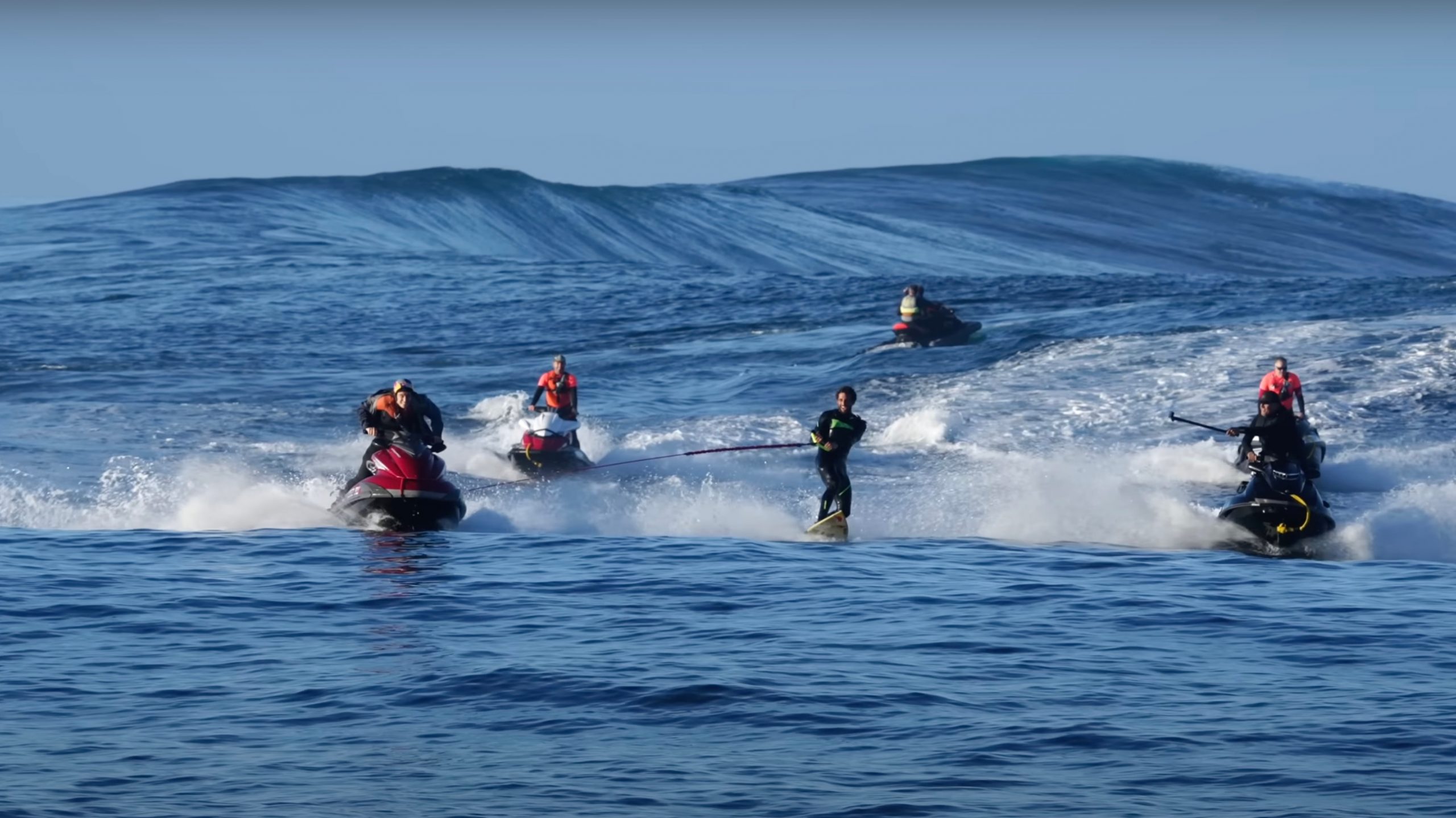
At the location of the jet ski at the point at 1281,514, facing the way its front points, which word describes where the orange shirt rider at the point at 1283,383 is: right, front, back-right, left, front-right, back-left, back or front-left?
back

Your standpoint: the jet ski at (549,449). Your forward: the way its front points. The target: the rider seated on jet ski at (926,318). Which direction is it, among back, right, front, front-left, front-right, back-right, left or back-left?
back-left

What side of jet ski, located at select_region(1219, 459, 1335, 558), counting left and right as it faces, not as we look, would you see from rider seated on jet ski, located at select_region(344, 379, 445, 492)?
right

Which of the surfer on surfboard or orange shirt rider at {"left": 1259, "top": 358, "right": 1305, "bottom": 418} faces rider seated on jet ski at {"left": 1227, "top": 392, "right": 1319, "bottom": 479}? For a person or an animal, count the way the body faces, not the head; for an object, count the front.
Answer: the orange shirt rider

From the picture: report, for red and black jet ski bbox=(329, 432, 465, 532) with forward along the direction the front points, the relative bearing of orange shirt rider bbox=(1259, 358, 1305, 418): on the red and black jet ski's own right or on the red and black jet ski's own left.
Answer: on the red and black jet ski's own left

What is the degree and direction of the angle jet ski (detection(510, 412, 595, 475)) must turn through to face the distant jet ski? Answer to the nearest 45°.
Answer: approximately 135° to its left

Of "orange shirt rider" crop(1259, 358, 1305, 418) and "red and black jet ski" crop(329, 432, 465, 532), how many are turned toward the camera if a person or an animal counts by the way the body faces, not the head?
2

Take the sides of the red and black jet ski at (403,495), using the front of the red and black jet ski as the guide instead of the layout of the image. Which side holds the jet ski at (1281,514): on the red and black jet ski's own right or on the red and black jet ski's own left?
on the red and black jet ski's own left
